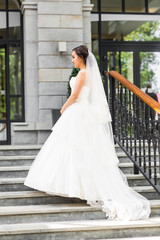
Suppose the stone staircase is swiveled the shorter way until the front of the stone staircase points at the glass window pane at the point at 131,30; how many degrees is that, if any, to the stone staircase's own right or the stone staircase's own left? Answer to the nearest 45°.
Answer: approximately 180°

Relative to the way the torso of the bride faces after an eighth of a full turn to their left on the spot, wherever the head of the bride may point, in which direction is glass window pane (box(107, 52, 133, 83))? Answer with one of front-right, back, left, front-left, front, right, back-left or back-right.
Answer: back-right

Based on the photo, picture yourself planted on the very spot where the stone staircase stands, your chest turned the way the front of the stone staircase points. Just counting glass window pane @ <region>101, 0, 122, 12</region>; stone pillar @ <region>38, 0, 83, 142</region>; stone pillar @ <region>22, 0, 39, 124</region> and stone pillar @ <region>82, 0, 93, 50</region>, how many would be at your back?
4

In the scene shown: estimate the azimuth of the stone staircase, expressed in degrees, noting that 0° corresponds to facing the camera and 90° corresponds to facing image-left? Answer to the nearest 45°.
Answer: approximately 0°

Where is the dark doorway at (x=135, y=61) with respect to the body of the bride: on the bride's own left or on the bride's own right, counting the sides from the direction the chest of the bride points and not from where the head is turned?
on the bride's own right

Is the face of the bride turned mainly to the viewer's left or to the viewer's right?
to the viewer's left
